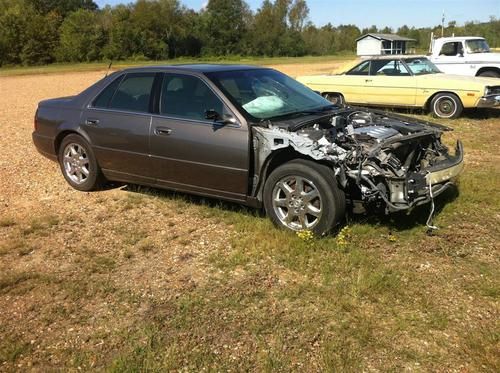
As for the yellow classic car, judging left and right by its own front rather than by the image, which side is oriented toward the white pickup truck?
left

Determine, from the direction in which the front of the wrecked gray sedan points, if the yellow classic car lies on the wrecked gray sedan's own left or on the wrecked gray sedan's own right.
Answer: on the wrecked gray sedan's own left

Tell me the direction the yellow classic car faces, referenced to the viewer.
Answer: facing the viewer and to the right of the viewer

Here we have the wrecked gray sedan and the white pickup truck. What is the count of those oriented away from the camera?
0

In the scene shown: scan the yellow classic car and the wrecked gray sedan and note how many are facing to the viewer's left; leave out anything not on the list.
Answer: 0

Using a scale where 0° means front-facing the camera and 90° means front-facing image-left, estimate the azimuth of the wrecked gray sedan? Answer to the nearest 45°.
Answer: approximately 315°

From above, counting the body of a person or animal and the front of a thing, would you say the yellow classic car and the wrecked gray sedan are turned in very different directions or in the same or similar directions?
same or similar directions

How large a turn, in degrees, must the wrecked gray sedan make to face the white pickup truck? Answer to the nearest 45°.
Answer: approximately 90° to its left
